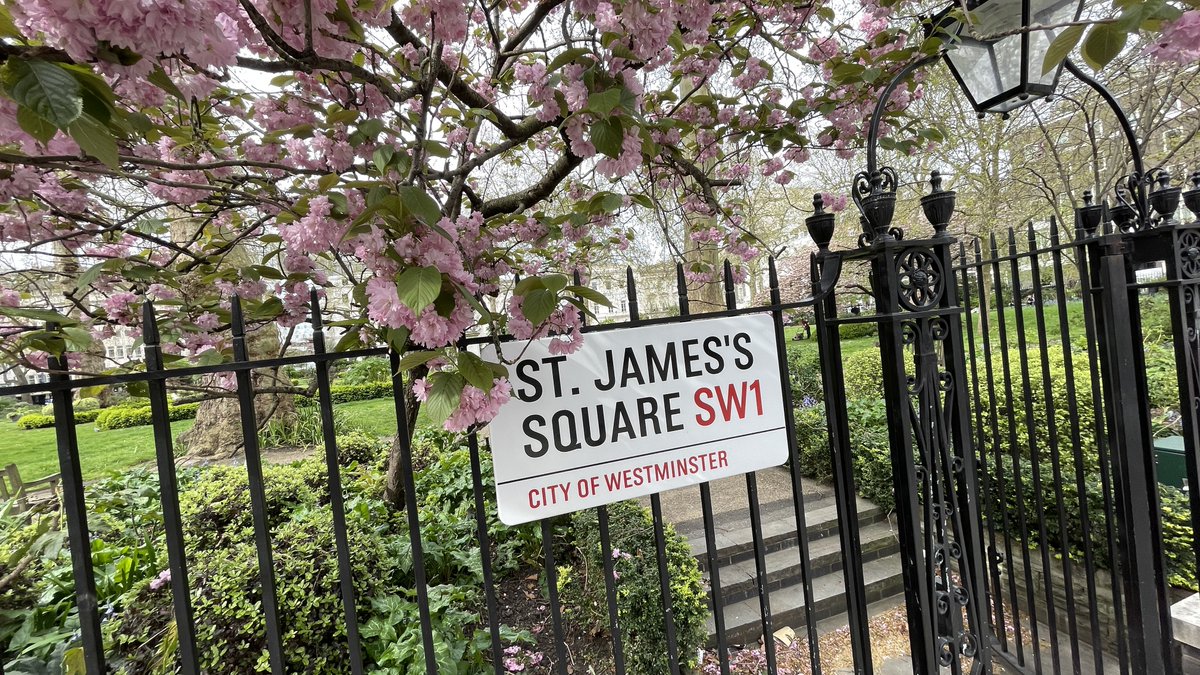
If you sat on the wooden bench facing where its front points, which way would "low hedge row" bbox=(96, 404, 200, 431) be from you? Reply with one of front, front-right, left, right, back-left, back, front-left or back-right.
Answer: front-left

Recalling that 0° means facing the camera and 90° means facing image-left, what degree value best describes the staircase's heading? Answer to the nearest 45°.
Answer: approximately 315°

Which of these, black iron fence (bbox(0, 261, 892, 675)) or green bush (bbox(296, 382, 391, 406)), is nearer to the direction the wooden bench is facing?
the green bush

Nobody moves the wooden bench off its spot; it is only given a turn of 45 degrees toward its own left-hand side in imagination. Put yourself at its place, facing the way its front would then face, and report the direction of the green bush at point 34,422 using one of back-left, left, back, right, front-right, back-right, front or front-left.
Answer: front

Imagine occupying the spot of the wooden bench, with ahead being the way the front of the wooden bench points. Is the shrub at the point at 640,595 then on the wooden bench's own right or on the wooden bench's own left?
on the wooden bench's own right

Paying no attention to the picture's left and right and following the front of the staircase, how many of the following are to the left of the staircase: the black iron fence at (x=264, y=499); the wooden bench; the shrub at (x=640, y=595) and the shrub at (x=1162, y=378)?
1

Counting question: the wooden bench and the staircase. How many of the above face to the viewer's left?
0

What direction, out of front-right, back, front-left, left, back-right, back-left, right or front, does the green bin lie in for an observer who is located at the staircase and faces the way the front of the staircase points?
front-left

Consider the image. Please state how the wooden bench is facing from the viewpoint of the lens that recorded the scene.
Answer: facing away from the viewer and to the right of the viewer

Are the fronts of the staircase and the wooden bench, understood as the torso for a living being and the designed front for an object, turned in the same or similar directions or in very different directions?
very different directions
